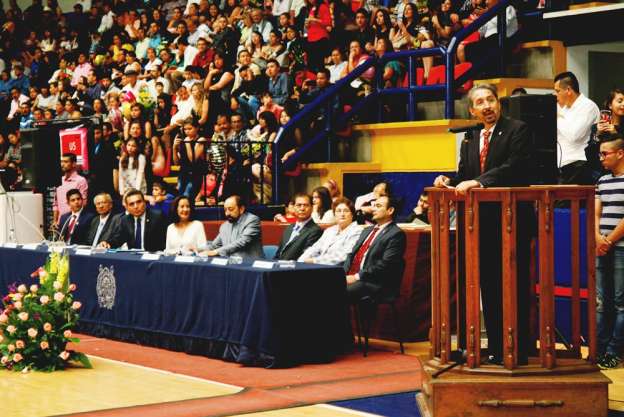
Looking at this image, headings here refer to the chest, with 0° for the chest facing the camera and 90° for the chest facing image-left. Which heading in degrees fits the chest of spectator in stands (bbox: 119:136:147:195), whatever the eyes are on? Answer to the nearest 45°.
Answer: approximately 0°

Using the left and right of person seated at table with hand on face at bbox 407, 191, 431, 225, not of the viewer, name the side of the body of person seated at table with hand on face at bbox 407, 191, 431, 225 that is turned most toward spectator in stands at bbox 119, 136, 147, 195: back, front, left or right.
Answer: right

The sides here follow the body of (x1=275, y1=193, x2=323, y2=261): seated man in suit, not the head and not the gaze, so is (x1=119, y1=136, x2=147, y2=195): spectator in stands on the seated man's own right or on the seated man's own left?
on the seated man's own right

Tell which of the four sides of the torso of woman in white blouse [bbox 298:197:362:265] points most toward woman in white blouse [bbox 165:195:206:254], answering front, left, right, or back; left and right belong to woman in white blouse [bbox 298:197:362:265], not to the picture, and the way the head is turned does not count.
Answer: right

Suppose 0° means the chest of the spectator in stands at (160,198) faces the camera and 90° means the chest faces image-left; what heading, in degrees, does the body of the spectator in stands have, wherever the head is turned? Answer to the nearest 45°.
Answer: approximately 45°

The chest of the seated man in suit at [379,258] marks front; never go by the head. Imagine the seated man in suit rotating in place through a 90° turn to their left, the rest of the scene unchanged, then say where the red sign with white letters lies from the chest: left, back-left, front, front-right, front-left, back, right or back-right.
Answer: back

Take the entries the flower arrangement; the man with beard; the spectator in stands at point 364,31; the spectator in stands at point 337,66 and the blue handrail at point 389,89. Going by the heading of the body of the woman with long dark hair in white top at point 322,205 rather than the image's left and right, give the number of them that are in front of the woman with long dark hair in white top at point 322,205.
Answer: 2

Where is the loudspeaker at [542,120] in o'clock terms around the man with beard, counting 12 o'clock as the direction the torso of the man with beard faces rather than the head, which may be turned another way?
The loudspeaker is roughly at 9 o'clock from the man with beard.

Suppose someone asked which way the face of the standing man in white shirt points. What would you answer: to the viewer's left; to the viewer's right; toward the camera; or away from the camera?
to the viewer's left

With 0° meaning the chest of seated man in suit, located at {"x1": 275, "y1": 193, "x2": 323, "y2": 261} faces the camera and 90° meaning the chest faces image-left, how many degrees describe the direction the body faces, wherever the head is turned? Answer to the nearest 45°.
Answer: approximately 45°

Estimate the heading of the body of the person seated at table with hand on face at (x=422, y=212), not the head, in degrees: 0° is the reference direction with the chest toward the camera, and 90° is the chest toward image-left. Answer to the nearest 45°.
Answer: approximately 45°

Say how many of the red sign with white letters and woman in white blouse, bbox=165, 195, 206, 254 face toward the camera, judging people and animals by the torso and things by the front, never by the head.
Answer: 2
